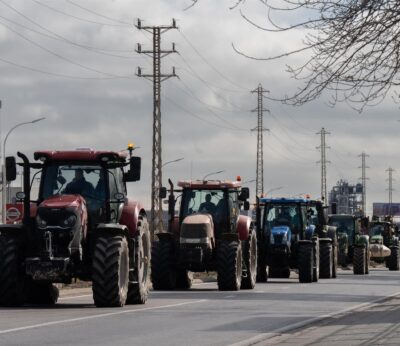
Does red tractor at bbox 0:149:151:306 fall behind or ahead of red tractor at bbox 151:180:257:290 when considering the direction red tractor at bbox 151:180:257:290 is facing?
ahead

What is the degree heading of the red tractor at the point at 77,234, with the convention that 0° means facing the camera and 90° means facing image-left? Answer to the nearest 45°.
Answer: approximately 0°

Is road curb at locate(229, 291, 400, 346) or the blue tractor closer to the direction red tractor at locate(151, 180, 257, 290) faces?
the road curb

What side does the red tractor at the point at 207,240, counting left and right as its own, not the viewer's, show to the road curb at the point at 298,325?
front

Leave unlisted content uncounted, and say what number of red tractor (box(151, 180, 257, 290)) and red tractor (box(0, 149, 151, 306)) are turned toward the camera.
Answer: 2

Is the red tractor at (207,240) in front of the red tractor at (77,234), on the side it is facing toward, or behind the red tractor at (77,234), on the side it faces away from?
behind

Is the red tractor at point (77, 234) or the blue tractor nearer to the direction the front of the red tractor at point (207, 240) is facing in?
the red tractor
